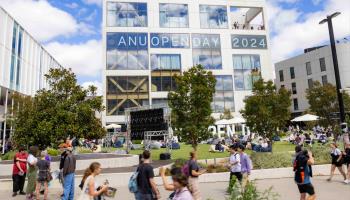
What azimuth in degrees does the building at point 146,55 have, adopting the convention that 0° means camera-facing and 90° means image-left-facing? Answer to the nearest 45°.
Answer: approximately 0°

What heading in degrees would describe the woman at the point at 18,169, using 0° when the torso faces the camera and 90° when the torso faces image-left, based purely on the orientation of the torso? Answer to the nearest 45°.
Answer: approximately 315°

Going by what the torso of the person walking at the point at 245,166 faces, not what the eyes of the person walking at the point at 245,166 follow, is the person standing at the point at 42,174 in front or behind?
in front
